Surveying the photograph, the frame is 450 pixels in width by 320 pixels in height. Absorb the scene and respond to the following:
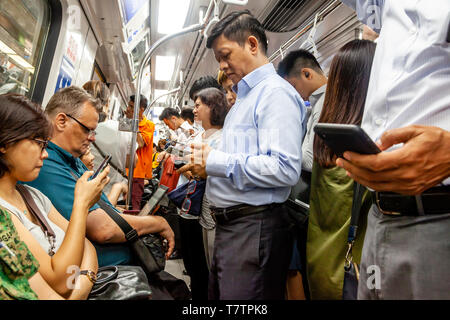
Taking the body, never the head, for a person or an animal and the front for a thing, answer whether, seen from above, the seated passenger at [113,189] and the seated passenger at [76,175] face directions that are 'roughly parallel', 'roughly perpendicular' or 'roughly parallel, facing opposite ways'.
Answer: roughly parallel

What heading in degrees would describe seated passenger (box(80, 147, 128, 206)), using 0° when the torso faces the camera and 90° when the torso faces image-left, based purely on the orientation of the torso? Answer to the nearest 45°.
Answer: approximately 270°

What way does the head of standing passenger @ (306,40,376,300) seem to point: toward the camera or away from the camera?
away from the camera

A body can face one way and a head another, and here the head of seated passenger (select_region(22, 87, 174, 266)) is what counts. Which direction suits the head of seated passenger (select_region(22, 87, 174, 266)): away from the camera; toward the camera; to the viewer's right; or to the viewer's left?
to the viewer's right

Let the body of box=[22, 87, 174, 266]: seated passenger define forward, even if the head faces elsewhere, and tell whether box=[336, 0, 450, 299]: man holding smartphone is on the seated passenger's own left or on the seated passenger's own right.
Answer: on the seated passenger's own right

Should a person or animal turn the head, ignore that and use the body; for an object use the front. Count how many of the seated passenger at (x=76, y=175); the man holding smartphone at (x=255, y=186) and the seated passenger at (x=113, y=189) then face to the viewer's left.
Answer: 1

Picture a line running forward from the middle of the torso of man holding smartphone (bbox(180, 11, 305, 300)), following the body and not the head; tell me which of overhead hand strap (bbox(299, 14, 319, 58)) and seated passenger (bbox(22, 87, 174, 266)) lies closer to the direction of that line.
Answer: the seated passenger

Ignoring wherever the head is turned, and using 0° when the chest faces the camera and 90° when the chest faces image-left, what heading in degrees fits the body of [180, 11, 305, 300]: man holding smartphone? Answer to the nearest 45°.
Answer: approximately 90°

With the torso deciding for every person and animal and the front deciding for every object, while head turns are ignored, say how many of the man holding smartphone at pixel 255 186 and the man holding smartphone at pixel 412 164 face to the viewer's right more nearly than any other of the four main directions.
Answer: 0

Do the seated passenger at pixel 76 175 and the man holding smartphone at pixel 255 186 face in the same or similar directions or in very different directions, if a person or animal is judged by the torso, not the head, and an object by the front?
very different directions

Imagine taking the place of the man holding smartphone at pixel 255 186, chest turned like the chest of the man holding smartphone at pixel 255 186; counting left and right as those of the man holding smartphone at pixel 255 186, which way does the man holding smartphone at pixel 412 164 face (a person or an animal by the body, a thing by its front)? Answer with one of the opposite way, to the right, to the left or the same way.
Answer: the same way

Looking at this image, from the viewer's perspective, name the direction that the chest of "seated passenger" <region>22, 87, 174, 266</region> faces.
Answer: to the viewer's right

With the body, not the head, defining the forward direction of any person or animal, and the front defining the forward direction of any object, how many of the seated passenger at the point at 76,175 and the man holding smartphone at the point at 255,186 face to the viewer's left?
1

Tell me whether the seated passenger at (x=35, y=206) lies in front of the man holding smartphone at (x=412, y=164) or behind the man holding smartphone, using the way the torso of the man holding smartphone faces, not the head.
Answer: in front

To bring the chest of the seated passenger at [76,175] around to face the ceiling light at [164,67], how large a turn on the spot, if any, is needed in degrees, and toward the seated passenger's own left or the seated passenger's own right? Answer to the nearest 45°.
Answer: approximately 90° to the seated passenger's own left

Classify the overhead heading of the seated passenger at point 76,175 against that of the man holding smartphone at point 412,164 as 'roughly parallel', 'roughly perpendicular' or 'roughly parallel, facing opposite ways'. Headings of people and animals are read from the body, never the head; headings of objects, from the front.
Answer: roughly parallel, facing opposite ways
